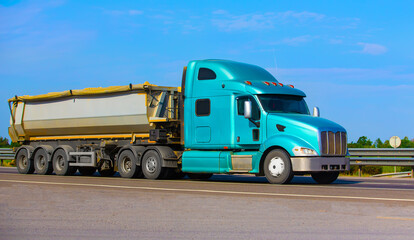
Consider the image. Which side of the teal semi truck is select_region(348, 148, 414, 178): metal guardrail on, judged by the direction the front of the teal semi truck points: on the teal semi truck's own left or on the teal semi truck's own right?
on the teal semi truck's own left

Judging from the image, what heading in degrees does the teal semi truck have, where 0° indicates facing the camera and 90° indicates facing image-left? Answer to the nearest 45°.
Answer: approximately 315°
